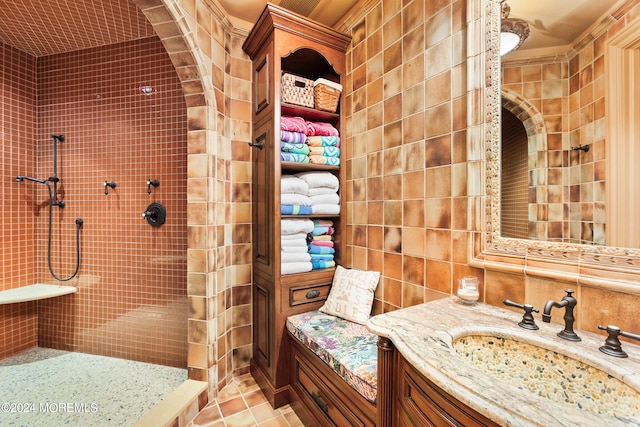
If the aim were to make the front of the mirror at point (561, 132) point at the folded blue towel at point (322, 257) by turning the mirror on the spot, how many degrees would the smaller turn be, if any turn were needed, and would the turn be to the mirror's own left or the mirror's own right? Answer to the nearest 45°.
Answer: approximately 45° to the mirror's own right

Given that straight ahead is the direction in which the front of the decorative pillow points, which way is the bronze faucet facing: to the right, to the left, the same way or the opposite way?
to the right

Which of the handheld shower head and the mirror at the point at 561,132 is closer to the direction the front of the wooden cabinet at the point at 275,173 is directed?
the mirror

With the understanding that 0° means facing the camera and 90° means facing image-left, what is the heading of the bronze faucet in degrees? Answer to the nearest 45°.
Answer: approximately 45°

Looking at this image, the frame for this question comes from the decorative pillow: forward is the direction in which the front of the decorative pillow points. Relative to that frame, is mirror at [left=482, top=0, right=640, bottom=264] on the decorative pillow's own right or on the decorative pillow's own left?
on the decorative pillow's own left
